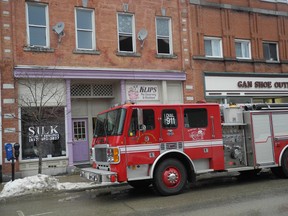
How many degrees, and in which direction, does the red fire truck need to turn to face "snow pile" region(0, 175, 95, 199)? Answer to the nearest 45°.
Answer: approximately 45° to its right

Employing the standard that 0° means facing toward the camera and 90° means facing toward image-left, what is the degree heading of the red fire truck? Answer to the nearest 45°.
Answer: approximately 45°
